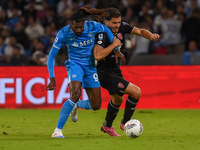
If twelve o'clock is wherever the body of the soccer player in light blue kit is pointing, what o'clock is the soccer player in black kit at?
The soccer player in black kit is roughly at 8 o'clock from the soccer player in light blue kit.

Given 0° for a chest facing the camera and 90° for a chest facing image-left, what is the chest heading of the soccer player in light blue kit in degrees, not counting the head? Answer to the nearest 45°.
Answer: approximately 0°

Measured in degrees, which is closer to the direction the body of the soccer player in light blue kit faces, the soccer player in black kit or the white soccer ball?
the white soccer ball

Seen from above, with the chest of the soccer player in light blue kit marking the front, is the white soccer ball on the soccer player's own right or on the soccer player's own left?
on the soccer player's own left
